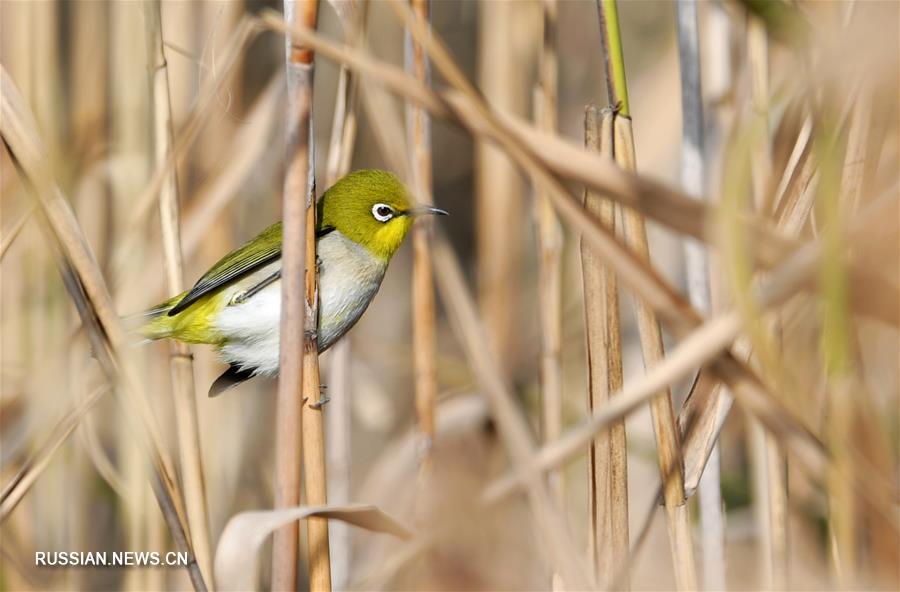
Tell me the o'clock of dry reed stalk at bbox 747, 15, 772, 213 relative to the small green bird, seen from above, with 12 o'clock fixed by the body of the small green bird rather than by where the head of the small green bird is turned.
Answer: The dry reed stalk is roughly at 11 o'clock from the small green bird.

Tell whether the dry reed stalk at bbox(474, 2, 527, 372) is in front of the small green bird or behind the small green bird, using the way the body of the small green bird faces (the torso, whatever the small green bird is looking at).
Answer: in front

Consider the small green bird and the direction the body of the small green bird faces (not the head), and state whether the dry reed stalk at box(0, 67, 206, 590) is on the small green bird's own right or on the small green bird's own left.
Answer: on the small green bird's own right

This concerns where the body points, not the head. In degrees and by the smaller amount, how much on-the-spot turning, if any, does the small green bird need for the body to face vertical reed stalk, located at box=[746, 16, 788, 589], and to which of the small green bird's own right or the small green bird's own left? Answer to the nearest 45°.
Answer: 0° — it already faces it

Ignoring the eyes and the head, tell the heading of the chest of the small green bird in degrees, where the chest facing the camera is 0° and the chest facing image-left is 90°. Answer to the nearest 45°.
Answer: approximately 270°

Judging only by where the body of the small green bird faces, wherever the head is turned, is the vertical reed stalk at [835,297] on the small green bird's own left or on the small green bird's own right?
on the small green bird's own right
